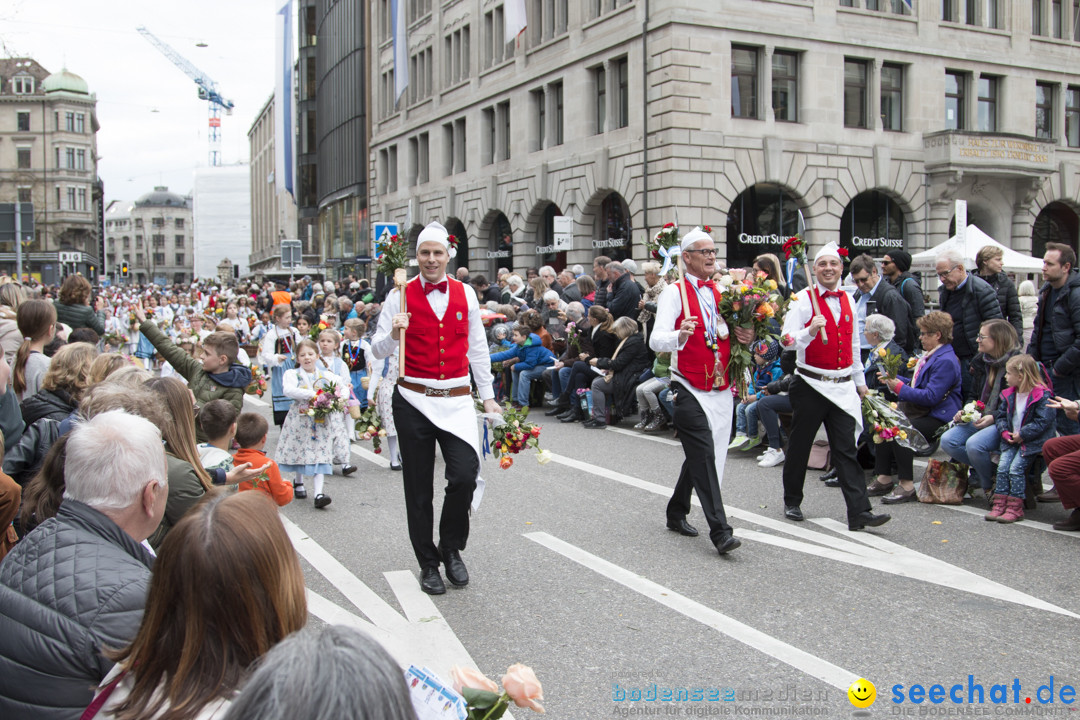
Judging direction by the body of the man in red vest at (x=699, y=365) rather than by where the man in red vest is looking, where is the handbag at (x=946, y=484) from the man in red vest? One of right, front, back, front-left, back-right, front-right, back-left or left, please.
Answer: left

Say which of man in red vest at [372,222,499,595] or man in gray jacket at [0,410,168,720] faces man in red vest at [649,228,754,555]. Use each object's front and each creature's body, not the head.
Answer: the man in gray jacket

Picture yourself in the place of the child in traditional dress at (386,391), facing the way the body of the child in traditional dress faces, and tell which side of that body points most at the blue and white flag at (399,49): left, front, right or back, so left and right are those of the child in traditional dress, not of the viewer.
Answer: back

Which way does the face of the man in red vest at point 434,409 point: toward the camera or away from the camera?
toward the camera

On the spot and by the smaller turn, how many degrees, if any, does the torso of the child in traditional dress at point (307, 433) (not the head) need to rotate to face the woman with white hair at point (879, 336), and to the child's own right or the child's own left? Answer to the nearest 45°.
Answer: approximately 90° to the child's own left

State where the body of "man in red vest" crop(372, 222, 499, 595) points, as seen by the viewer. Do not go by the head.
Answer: toward the camera

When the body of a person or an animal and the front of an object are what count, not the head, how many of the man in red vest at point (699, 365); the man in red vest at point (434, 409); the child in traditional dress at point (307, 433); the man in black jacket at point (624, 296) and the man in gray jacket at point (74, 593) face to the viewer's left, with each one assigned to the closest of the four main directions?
1

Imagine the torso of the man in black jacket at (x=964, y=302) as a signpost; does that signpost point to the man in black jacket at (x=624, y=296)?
no

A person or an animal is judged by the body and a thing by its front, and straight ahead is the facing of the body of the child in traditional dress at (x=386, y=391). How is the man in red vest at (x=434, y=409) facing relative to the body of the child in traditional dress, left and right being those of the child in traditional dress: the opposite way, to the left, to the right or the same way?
the same way

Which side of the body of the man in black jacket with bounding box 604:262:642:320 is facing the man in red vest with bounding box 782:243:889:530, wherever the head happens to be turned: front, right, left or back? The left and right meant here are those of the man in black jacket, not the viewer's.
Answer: left

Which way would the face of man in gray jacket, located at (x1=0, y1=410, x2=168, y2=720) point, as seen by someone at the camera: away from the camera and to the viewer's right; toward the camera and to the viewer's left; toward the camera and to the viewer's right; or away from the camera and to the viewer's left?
away from the camera and to the viewer's right

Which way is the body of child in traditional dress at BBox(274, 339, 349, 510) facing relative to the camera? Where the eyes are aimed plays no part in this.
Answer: toward the camera

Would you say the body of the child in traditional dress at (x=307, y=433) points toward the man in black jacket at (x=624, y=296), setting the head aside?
no

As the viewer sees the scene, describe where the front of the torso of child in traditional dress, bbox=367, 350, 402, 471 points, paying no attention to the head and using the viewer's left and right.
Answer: facing the viewer

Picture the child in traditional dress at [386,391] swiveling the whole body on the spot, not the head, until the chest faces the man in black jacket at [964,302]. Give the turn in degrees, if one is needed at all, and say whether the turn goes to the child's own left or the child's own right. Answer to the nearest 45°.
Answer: approximately 90° to the child's own left

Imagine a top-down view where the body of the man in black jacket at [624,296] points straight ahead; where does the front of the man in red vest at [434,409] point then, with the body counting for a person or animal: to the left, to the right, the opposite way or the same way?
to the left
